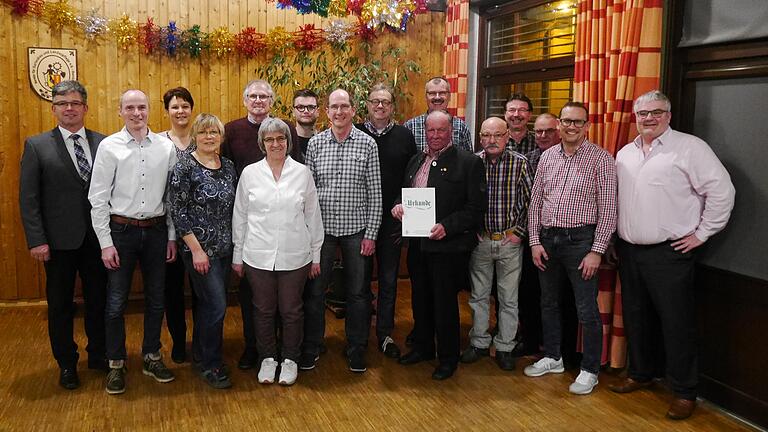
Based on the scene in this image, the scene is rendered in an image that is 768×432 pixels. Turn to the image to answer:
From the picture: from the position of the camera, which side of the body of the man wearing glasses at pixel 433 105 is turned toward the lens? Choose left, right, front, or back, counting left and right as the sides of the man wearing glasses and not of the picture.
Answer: front

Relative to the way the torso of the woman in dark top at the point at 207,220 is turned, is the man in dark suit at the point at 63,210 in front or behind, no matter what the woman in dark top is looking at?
behind

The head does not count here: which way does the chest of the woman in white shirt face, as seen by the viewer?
toward the camera

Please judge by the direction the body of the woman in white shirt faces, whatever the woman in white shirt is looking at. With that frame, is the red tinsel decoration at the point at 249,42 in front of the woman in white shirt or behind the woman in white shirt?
behind

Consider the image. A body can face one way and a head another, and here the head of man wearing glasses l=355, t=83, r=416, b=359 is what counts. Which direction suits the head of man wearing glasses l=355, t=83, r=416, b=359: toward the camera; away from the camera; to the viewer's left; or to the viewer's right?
toward the camera

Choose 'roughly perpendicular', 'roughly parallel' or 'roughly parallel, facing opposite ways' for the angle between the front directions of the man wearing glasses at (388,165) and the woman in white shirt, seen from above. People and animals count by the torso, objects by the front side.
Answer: roughly parallel

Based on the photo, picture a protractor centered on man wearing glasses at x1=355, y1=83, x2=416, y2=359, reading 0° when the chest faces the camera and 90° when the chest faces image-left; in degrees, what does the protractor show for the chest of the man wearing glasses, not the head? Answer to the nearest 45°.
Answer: approximately 0°

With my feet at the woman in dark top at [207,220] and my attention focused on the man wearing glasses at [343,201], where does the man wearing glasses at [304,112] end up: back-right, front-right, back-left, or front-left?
front-left

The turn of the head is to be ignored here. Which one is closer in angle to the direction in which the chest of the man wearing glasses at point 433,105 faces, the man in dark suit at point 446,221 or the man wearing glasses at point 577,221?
the man in dark suit

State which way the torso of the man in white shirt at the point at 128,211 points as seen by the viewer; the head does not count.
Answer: toward the camera

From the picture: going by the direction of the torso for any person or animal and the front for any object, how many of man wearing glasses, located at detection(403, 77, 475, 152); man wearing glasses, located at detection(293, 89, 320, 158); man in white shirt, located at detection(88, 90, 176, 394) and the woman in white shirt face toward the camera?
4

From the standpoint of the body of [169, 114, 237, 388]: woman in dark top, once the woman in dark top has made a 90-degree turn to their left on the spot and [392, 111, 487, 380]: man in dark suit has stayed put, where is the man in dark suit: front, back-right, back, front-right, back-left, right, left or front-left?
front-right

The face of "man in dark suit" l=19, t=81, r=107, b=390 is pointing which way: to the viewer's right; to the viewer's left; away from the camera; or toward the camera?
toward the camera

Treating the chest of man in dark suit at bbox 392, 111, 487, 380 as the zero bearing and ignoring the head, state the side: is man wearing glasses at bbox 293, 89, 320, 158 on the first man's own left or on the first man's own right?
on the first man's own right

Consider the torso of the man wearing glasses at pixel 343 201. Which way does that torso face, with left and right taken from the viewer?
facing the viewer

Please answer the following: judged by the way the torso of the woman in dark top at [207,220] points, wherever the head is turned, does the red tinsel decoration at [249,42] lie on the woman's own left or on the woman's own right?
on the woman's own left

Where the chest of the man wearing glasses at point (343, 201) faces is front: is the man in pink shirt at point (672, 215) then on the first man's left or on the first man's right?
on the first man's left

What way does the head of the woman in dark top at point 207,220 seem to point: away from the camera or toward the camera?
toward the camera

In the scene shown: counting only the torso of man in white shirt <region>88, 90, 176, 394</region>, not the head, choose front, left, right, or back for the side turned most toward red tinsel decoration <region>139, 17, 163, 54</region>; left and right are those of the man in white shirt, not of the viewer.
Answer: back
